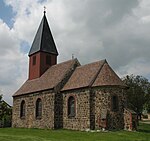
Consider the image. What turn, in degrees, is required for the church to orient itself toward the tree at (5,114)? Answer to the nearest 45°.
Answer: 0° — it already faces it

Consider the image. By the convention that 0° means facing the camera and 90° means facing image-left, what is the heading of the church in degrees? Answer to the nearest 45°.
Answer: approximately 135°
